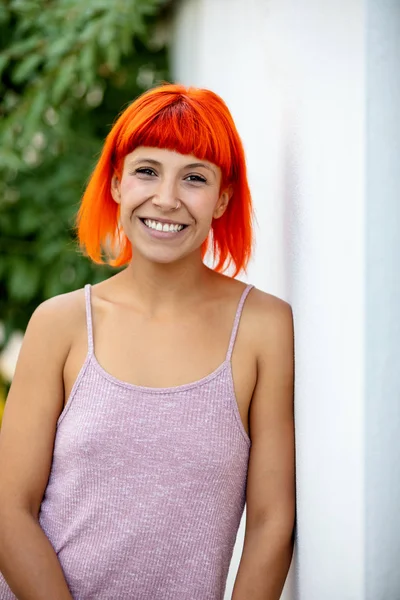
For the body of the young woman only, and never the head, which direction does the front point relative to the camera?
toward the camera

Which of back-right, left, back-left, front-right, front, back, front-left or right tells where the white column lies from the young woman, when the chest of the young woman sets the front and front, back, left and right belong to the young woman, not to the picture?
front-left

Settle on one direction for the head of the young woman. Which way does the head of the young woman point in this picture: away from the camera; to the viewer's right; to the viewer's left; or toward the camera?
toward the camera
